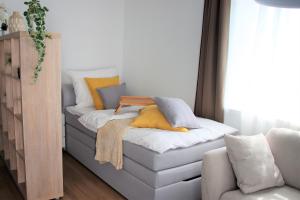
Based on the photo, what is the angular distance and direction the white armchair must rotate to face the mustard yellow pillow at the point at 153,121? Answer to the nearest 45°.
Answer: approximately 90° to its right

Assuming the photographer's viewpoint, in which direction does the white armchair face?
facing the viewer and to the left of the viewer

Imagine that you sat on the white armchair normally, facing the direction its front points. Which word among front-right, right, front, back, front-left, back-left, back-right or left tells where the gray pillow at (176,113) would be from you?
right

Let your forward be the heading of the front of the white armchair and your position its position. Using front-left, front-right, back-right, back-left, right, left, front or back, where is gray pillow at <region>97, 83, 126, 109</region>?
right

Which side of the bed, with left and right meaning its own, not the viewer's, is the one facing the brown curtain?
left

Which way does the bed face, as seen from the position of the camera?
facing the viewer and to the right of the viewer

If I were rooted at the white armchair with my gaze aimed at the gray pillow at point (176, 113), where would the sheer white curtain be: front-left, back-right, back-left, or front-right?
front-right
